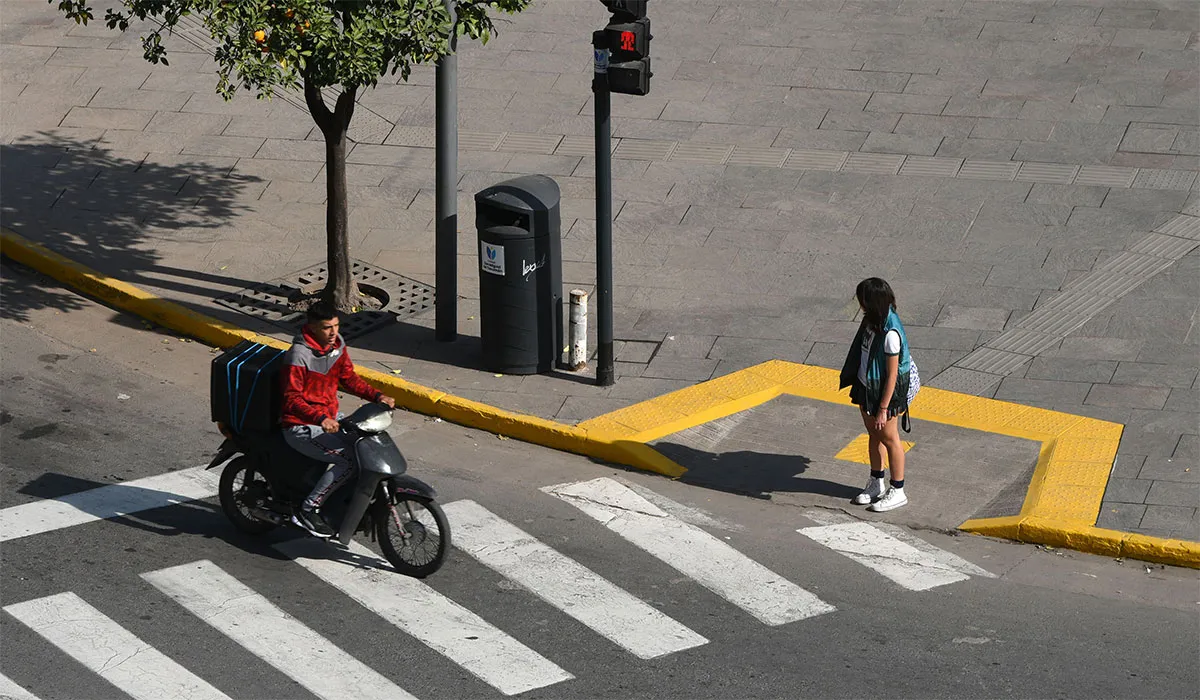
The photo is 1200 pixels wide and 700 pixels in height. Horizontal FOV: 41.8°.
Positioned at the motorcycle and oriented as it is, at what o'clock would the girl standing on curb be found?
The girl standing on curb is roughly at 10 o'clock from the motorcycle.

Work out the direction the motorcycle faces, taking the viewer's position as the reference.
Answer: facing the viewer and to the right of the viewer

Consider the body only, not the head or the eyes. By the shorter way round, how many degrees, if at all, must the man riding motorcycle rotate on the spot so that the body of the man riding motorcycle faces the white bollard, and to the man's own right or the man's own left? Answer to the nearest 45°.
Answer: approximately 90° to the man's own left

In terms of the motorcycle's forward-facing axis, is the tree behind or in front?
behind

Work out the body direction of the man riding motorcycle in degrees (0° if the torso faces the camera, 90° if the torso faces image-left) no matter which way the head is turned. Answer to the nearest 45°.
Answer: approximately 315°

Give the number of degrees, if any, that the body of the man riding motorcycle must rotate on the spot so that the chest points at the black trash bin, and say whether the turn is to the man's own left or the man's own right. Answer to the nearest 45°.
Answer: approximately 90° to the man's own left

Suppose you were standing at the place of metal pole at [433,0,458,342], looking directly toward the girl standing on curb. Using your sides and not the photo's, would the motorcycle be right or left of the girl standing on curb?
right

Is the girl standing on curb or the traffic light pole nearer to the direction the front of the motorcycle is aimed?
the girl standing on curb

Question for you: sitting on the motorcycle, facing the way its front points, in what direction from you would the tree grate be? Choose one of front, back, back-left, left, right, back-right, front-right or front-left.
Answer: back-left

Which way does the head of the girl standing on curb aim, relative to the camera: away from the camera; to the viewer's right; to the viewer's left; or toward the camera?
to the viewer's left

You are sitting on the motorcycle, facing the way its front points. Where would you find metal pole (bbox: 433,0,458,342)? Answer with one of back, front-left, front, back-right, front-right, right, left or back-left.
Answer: back-left

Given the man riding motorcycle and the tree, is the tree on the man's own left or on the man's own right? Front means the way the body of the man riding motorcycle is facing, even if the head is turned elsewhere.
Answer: on the man's own left

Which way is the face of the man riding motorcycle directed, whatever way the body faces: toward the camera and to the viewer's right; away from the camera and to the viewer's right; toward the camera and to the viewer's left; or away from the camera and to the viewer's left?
toward the camera and to the viewer's right
